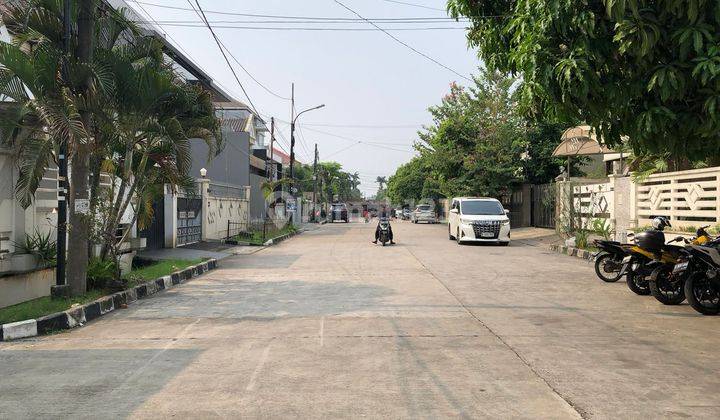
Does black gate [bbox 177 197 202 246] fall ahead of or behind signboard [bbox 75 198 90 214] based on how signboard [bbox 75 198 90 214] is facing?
behind

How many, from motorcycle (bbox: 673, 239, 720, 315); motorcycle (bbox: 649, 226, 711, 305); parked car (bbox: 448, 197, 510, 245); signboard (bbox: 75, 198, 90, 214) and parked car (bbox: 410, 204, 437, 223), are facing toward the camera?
3

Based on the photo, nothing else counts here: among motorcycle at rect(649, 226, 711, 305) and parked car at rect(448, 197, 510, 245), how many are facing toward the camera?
1

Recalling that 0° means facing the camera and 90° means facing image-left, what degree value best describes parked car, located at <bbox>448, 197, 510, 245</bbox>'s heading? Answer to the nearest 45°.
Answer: approximately 0°

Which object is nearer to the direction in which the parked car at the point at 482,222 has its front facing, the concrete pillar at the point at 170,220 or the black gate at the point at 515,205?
the concrete pillar

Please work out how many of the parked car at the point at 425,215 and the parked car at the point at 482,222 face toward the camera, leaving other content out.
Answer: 2

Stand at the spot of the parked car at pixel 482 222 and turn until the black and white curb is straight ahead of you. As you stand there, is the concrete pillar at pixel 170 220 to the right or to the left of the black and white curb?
right

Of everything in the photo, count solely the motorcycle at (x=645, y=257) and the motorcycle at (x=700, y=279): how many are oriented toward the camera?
0
